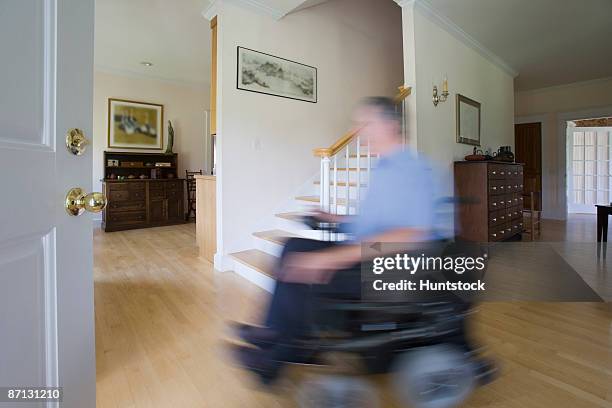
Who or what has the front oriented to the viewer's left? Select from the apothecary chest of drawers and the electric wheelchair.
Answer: the electric wheelchair

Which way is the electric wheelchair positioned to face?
to the viewer's left

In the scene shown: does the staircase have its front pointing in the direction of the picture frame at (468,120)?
no

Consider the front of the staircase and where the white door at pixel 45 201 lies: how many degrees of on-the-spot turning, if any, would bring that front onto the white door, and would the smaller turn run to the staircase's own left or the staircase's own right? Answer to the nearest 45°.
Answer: approximately 45° to the staircase's own left

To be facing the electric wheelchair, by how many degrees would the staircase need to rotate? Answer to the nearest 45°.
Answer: approximately 45° to its left

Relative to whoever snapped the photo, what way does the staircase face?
facing the viewer and to the left of the viewer

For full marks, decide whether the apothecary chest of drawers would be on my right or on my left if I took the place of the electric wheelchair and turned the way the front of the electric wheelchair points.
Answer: on my right

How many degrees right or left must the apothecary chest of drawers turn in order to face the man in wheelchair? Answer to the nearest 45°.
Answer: approximately 45° to its right

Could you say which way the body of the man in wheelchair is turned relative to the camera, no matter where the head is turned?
to the viewer's left
